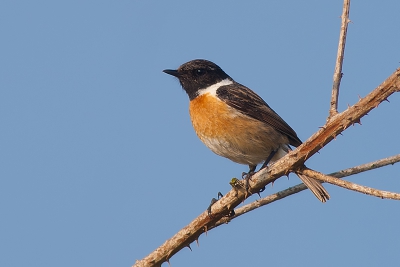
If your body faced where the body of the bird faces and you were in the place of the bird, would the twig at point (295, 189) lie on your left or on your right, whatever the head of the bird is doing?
on your left

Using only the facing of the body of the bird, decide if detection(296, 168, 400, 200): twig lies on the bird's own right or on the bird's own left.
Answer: on the bird's own left

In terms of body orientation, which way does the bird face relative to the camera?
to the viewer's left
